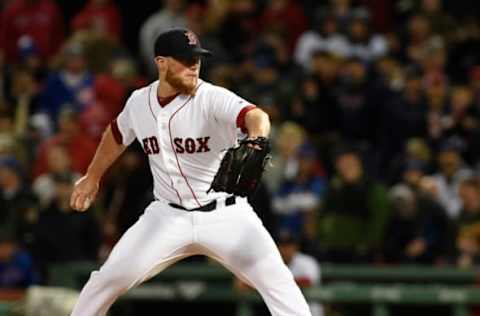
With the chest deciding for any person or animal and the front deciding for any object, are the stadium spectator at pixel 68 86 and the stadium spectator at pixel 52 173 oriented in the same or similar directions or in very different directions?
same or similar directions

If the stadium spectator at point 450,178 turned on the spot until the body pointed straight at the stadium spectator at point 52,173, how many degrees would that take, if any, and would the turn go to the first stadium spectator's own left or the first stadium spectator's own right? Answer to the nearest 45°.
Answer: approximately 90° to the first stadium spectator's own right

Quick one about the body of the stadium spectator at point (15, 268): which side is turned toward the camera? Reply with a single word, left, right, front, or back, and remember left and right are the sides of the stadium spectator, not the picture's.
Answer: front

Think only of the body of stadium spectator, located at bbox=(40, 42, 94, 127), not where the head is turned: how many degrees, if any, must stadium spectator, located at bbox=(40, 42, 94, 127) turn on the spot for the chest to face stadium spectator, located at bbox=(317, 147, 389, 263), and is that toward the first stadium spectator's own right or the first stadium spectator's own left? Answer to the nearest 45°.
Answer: approximately 45° to the first stadium spectator's own left

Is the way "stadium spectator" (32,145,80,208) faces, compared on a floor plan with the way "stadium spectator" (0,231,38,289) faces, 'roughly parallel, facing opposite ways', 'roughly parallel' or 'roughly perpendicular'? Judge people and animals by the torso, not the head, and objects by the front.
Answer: roughly parallel

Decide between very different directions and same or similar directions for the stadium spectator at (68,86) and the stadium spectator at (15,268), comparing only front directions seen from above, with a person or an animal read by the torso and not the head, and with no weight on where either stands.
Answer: same or similar directions

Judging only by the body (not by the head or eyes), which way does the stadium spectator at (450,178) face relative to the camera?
toward the camera

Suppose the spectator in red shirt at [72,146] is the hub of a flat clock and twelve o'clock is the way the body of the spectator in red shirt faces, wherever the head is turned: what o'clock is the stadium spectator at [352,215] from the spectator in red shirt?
The stadium spectator is roughly at 10 o'clock from the spectator in red shirt.
